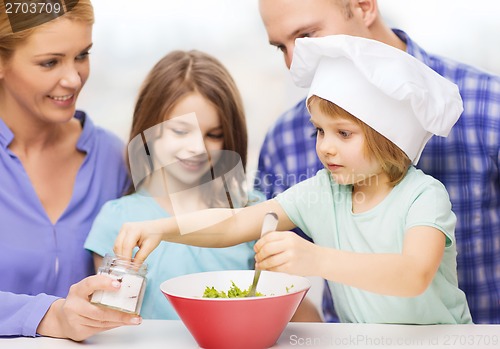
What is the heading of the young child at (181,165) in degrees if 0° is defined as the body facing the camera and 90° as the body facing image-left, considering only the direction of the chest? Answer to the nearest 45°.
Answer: approximately 0°

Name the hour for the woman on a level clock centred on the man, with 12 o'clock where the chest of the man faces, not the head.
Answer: The woman is roughly at 1 o'clock from the man.

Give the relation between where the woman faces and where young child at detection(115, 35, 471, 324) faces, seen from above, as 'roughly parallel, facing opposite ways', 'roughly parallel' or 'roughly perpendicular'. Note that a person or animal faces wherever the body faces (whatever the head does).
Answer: roughly perpendicular

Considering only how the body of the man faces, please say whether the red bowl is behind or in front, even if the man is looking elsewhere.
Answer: in front

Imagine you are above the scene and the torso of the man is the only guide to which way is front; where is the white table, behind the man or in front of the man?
in front
